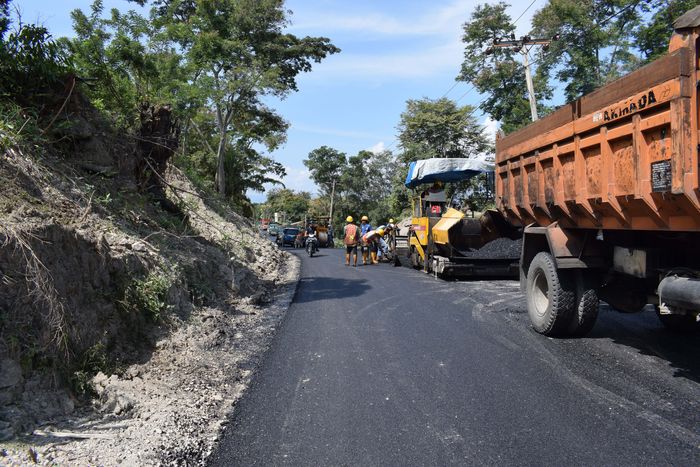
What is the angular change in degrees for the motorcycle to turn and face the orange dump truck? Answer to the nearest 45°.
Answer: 0° — it already faces it

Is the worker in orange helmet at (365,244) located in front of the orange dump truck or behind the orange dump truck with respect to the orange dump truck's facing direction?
behind

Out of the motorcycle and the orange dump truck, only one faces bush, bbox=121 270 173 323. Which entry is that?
the motorcycle

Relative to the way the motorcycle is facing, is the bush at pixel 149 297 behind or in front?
in front

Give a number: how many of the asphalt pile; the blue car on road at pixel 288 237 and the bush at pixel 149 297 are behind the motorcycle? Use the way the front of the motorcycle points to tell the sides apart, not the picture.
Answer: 1

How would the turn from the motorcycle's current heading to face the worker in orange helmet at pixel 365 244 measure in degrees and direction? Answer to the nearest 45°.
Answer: approximately 45° to its left

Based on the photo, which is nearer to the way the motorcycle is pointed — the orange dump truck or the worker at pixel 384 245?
the orange dump truck

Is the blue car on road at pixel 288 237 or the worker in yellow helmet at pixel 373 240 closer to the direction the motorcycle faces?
the worker in yellow helmet

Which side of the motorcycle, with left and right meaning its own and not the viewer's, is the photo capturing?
front

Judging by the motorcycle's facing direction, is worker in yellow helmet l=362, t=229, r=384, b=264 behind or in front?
in front

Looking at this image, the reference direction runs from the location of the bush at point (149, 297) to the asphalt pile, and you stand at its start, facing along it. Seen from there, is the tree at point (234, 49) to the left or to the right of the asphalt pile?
left

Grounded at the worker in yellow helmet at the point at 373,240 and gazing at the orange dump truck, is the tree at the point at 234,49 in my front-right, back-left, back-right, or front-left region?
back-right

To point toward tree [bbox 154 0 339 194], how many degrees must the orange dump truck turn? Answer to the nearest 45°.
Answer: approximately 180°

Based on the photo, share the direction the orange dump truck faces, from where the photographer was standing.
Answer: facing the viewer and to the right of the viewer
